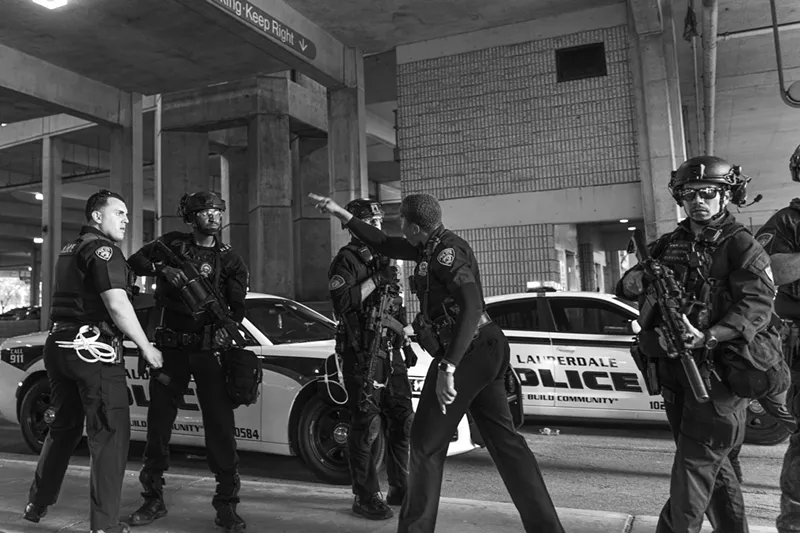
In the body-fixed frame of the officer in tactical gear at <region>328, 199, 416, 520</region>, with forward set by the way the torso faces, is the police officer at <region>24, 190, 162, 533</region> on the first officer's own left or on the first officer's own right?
on the first officer's own right

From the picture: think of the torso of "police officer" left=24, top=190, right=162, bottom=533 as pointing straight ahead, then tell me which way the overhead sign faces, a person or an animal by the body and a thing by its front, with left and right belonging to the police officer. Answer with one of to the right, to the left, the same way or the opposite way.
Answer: to the right

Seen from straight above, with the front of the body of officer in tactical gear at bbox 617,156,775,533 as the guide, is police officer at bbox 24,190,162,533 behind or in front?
in front

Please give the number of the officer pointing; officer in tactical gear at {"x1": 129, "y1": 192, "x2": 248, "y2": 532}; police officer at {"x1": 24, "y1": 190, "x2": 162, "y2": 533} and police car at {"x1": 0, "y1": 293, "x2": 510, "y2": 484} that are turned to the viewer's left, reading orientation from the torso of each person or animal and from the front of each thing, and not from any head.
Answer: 1

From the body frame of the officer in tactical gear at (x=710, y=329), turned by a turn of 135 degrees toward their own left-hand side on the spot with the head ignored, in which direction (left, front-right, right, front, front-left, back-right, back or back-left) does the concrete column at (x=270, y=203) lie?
back-left

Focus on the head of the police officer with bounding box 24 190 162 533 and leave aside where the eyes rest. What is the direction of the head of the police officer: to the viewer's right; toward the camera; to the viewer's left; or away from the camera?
to the viewer's right

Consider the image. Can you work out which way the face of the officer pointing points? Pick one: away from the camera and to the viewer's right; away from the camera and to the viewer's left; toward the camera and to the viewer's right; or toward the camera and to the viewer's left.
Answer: away from the camera and to the viewer's left

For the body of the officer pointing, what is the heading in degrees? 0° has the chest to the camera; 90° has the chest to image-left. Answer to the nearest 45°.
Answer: approximately 90°

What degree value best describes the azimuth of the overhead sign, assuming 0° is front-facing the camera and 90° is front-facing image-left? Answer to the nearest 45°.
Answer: approximately 315°

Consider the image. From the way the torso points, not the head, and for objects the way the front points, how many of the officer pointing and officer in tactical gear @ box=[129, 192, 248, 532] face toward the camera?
1

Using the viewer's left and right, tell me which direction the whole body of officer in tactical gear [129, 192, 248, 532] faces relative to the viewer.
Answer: facing the viewer

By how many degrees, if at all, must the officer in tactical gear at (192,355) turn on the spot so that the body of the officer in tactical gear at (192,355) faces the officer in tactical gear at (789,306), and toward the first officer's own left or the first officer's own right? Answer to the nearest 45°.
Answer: approximately 45° to the first officer's own left
